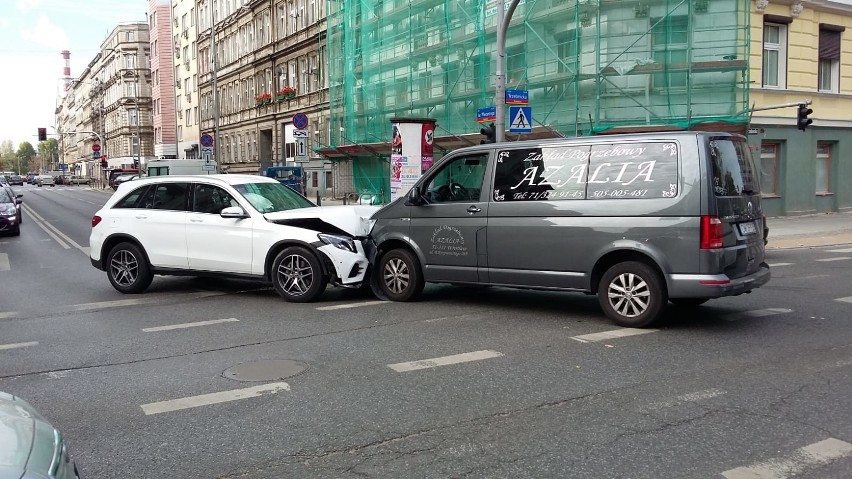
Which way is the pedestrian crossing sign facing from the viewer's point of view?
toward the camera

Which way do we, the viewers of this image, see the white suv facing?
facing the viewer and to the right of the viewer

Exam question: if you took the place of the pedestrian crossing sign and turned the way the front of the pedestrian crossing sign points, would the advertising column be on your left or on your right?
on your right

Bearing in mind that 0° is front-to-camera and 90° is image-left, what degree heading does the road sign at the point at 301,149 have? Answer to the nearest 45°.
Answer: approximately 0°

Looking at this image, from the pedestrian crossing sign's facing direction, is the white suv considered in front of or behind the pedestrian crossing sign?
in front

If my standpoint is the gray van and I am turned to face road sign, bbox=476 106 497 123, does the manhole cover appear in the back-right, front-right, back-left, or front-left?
back-left

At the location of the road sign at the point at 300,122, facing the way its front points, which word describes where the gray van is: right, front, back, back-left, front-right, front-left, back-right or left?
front

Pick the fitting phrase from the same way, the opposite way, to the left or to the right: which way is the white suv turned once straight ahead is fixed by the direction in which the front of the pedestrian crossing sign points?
to the left

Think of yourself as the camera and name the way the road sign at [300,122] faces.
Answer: facing the viewer

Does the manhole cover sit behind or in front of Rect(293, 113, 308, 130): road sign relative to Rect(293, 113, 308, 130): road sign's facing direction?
in front

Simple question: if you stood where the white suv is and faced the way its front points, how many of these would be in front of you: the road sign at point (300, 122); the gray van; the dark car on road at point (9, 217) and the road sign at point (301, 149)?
1

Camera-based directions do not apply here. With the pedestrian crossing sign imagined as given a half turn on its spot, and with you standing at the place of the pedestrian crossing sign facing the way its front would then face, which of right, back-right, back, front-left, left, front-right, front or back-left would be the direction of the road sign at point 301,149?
front-left

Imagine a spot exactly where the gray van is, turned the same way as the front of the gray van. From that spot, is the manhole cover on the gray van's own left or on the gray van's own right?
on the gray van's own left

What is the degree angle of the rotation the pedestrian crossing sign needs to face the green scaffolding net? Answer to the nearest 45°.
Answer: approximately 180°

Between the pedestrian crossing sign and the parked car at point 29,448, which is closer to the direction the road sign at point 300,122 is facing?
the parked car
